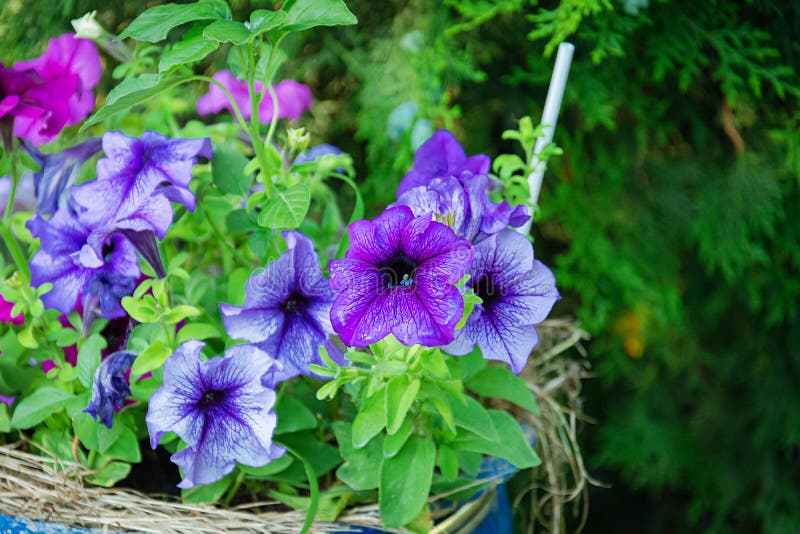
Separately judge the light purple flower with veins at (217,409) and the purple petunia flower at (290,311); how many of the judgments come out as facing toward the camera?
2

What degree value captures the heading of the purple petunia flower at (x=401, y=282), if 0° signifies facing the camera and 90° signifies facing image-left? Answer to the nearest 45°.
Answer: approximately 0°

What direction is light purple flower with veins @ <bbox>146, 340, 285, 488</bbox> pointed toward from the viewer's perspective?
toward the camera
